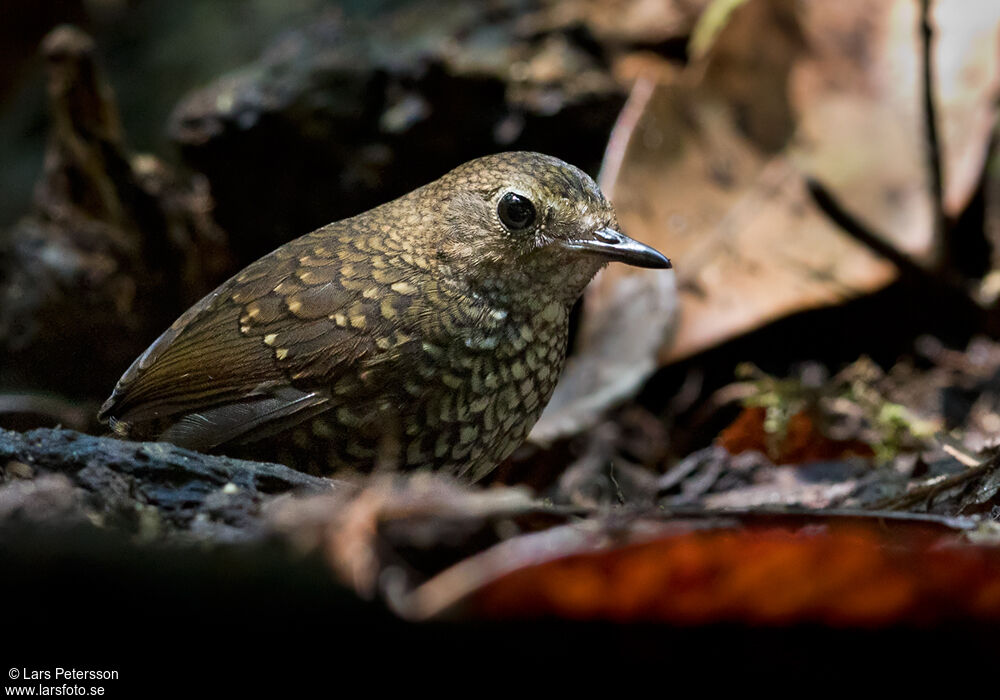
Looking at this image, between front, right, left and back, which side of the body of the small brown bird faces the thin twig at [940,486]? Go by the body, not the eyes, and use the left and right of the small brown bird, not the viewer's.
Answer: front

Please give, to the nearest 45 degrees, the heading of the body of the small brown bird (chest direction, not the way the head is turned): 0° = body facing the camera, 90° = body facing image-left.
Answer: approximately 270°

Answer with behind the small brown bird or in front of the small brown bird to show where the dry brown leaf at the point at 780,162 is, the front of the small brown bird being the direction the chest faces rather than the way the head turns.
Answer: in front

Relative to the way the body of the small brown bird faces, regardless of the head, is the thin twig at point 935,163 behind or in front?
in front
